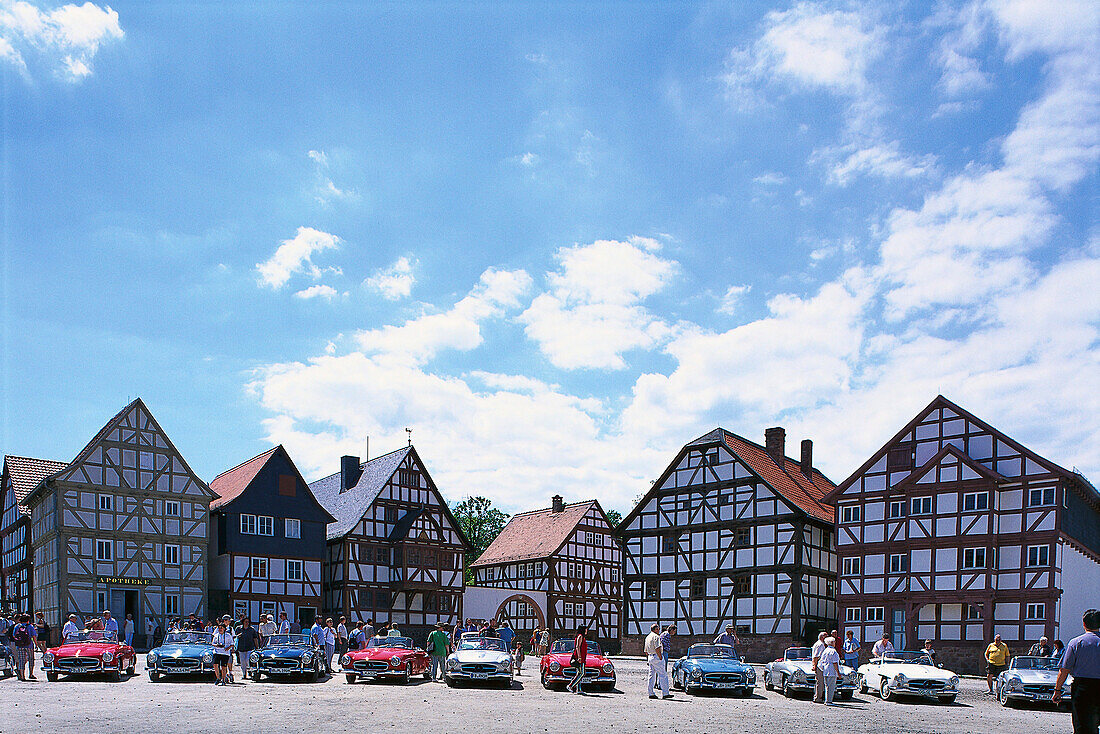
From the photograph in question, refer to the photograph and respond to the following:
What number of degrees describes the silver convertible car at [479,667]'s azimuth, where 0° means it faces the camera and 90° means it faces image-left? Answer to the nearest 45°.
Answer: approximately 0°

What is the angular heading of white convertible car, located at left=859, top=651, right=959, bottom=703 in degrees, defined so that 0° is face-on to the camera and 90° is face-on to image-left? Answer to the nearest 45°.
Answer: approximately 315°

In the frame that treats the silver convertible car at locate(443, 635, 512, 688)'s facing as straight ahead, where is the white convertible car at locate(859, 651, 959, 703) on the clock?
The white convertible car is roughly at 9 o'clock from the silver convertible car.

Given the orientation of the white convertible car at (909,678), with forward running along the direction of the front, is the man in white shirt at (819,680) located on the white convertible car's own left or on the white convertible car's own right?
on the white convertible car's own right

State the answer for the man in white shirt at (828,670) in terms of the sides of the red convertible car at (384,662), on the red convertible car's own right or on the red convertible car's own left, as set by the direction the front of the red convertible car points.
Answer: on the red convertible car's own left

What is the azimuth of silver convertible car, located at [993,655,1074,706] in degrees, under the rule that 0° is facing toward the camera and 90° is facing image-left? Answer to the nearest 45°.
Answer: approximately 315°

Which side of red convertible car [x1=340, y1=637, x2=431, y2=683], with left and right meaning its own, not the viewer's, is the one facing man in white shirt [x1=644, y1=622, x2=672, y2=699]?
left
